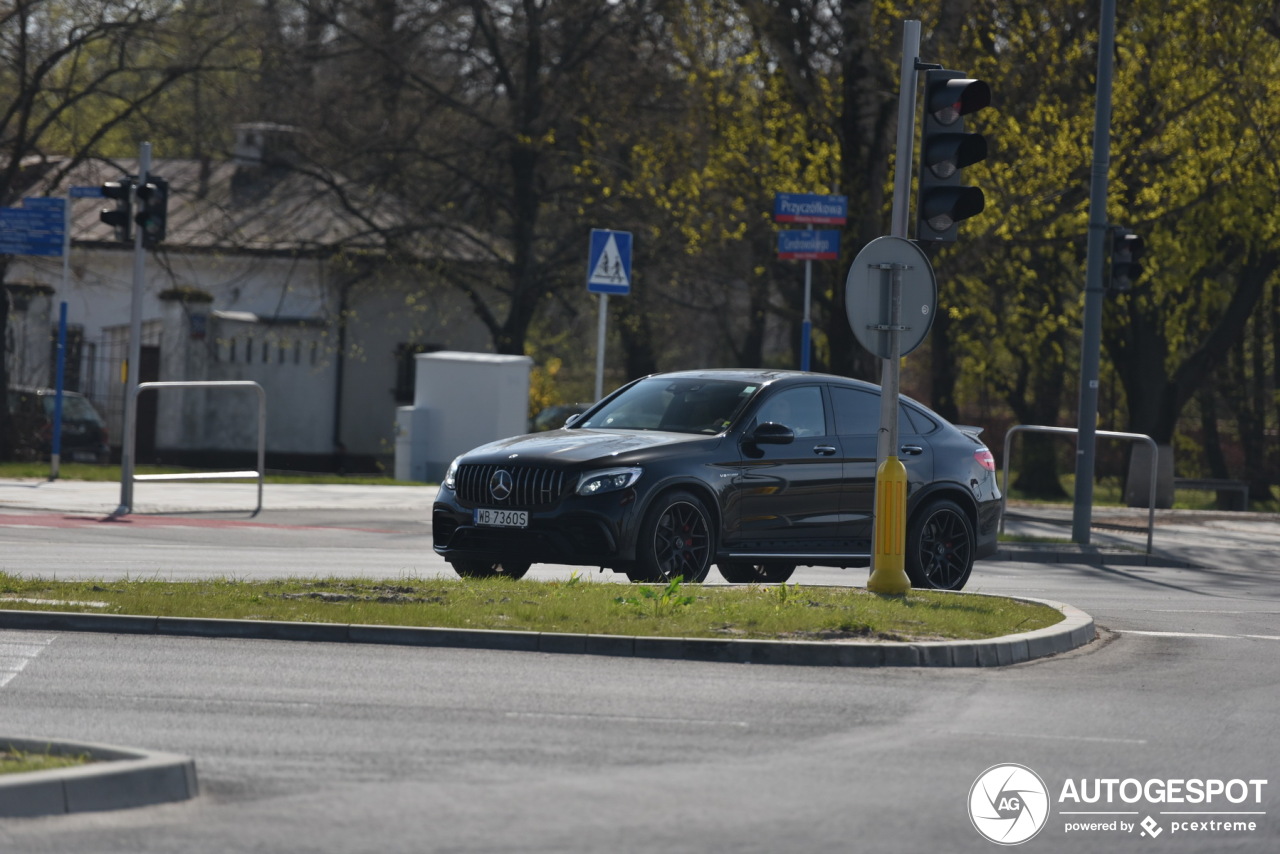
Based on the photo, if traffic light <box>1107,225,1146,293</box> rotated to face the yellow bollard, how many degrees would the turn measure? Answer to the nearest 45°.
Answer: approximately 90° to its right

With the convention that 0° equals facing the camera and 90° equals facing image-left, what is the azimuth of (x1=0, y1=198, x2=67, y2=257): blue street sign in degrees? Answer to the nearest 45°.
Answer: approximately 0°

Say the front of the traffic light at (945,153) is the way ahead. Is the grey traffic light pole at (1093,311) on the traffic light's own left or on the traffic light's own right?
on the traffic light's own left

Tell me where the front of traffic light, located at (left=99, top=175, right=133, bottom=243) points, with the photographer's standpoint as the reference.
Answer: facing to the left of the viewer

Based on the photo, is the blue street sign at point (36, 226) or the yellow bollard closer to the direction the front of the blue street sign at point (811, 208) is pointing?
the yellow bollard

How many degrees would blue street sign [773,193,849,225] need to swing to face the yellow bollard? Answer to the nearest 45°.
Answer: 0° — it already faces it

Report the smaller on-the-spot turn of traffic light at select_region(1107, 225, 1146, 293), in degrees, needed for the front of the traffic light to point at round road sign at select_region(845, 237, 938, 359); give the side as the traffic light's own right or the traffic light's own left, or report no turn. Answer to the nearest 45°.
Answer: approximately 90° to the traffic light's own right
